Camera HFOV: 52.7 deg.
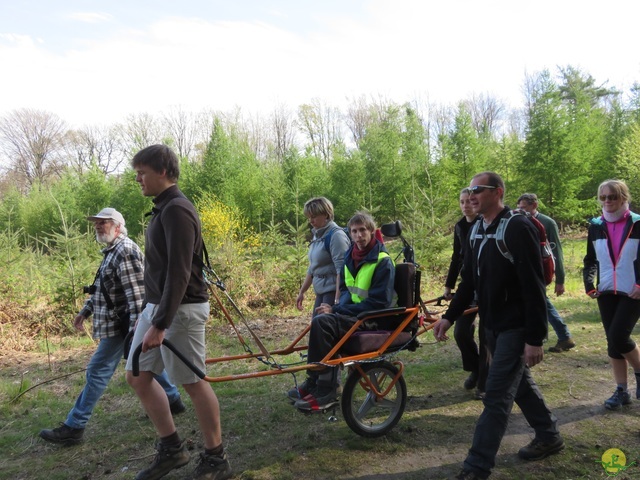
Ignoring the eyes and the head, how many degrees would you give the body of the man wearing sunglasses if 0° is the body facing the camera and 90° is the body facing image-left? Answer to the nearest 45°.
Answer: approximately 45°

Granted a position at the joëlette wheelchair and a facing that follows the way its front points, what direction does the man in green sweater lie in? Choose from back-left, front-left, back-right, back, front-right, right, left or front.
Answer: back-right

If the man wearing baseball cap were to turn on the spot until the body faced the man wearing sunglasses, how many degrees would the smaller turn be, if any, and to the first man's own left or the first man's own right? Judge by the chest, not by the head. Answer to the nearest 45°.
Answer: approximately 135° to the first man's own left

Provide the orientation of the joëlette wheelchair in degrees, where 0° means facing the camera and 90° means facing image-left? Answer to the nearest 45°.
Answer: approximately 90°

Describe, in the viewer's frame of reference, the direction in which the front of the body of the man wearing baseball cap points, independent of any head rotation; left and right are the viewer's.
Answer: facing to the left of the viewer

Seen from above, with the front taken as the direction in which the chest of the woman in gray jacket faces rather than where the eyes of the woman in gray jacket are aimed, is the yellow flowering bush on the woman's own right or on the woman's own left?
on the woman's own right

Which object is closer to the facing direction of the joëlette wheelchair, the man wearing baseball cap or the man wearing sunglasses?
the man wearing baseball cap

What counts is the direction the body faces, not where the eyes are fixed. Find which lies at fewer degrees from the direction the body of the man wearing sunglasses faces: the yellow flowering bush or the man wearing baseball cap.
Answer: the man wearing baseball cap

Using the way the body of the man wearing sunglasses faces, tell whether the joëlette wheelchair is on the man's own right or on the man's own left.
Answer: on the man's own right

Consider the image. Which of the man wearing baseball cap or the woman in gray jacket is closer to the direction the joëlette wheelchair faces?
the man wearing baseball cap

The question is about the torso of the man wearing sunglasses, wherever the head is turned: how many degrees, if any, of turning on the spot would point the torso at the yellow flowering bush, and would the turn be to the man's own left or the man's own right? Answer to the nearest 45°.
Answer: approximately 90° to the man's own right
